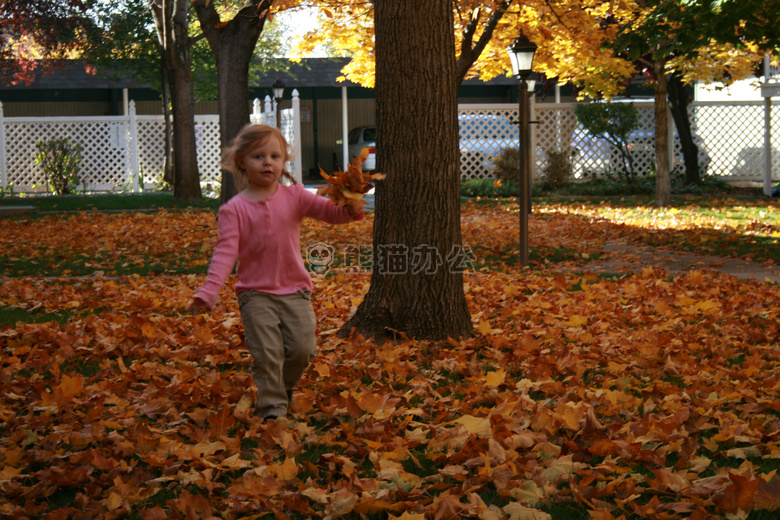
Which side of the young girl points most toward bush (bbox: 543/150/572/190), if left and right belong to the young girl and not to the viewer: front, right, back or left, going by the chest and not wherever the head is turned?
back

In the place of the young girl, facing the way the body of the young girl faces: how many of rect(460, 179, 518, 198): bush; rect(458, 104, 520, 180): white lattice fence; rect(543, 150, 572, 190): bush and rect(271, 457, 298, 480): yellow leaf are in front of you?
1

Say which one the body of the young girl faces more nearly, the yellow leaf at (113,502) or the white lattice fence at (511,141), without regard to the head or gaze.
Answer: the yellow leaf

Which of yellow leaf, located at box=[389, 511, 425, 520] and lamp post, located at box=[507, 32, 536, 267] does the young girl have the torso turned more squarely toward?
the yellow leaf

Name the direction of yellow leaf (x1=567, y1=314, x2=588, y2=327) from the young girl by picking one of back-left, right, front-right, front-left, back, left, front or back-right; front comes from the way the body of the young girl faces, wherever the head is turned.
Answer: back-left

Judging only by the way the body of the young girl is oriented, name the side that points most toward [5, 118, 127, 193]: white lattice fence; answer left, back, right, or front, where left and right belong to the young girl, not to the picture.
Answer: back

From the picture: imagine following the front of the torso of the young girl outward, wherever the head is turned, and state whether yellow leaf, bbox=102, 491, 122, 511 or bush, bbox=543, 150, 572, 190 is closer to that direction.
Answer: the yellow leaf

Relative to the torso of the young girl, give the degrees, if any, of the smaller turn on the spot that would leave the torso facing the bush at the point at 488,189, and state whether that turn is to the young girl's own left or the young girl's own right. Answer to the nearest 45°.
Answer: approximately 180°

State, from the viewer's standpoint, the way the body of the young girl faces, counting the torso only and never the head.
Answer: toward the camera

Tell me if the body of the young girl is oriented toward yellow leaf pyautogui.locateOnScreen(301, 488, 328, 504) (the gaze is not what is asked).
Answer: yes

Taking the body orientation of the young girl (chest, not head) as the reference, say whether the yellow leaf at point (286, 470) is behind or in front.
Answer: in front
